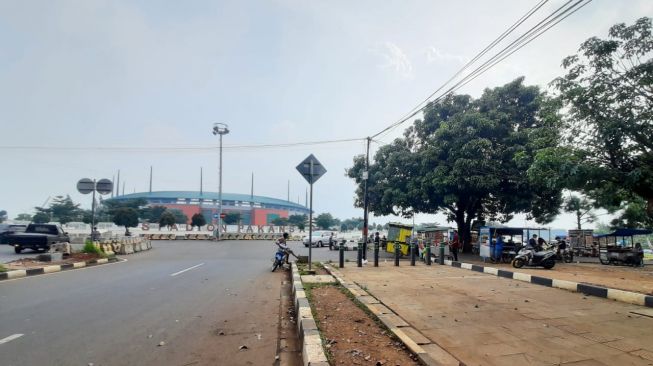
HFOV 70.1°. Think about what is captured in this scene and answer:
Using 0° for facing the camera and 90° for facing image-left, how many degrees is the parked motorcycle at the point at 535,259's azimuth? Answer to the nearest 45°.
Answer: approximately 90°

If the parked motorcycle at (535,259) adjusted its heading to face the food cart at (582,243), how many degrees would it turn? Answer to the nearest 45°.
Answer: approximately 90° to its right
